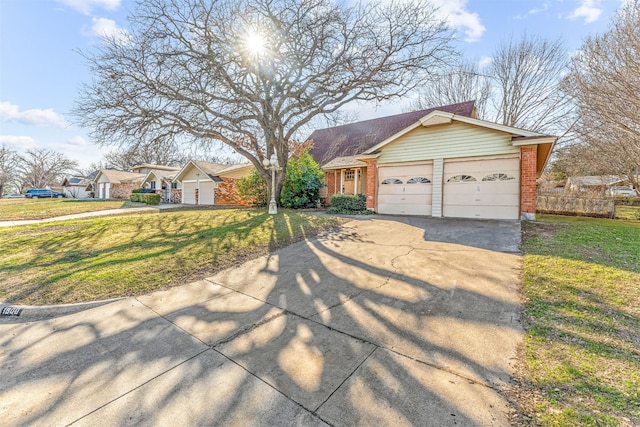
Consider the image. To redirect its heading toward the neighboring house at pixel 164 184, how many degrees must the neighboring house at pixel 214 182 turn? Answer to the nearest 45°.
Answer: approximately 90° to its right

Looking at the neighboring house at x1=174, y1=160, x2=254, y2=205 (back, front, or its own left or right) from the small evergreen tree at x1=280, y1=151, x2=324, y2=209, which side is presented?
left

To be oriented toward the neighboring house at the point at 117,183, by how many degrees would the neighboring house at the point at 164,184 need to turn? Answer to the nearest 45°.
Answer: approximately 90° to its right

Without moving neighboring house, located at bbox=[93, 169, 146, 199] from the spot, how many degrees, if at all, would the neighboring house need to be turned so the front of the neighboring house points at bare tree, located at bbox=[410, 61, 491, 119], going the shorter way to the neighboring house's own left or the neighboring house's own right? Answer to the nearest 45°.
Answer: approximately 90° to the neighboring house's own left

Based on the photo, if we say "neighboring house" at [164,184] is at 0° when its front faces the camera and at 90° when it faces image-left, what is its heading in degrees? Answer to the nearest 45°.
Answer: approximately 45°

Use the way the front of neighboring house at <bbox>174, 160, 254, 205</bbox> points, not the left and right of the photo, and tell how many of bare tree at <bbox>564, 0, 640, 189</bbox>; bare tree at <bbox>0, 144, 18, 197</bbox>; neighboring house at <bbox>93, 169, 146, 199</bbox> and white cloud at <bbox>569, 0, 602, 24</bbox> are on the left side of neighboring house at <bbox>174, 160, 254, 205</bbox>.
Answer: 2

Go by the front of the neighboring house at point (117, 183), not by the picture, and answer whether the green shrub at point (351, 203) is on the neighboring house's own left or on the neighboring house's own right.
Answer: on the neighboring house's own left

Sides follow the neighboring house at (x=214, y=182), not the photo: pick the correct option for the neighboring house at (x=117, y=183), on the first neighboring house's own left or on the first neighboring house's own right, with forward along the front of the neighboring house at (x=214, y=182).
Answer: on the first neighboring house's own right

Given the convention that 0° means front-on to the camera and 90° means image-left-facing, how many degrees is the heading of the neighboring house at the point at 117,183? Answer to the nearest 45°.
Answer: approximately 45°

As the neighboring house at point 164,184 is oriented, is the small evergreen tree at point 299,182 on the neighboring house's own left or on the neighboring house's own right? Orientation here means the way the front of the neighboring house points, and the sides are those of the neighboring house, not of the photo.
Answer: on the neighboring house's own left
